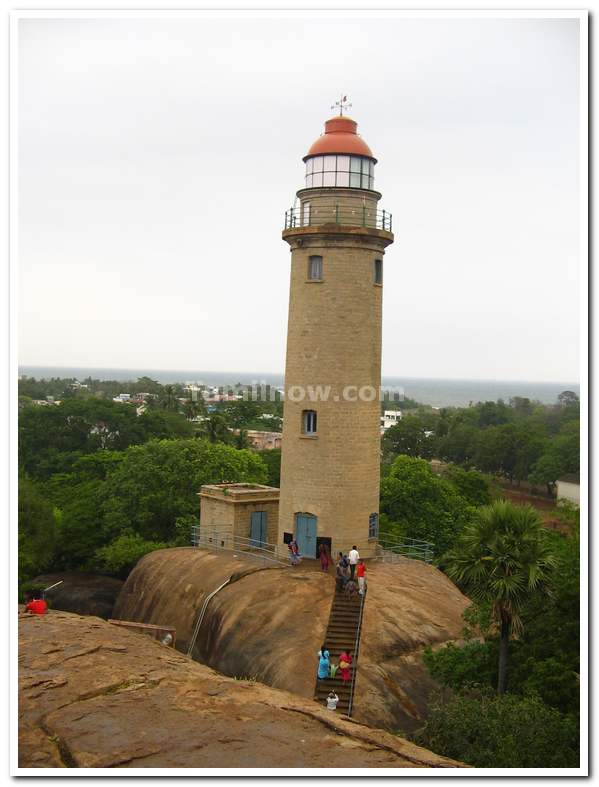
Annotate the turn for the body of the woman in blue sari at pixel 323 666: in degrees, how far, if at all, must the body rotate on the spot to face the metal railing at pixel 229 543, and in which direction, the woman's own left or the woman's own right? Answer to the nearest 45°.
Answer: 0° — they already face it

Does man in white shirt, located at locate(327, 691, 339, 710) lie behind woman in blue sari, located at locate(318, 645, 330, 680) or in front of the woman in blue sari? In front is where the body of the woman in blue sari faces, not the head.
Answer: behind

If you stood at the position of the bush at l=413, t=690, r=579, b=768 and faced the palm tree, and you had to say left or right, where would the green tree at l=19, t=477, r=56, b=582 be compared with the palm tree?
left

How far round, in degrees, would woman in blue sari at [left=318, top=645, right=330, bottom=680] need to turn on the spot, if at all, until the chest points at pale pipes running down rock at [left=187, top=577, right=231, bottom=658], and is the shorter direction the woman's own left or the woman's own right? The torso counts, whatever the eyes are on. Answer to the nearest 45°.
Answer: approximately 45° to the woman's own left

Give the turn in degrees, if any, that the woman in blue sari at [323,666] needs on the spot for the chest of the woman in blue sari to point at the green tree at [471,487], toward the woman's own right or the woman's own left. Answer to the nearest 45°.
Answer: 0° — they already face it

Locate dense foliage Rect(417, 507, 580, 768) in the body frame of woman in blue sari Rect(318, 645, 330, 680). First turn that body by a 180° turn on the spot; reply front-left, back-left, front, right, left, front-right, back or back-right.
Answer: front-left

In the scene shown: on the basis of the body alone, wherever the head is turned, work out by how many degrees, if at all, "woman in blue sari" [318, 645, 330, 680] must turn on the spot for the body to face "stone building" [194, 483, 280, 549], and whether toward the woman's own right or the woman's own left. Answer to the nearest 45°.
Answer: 0° — they already face it

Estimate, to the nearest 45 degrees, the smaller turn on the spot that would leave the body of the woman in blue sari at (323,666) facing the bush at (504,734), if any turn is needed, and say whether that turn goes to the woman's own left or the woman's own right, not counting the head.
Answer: approximately 135° to the woman's own right

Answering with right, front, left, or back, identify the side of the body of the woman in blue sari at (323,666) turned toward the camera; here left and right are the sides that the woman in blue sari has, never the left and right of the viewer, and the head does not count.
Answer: back
